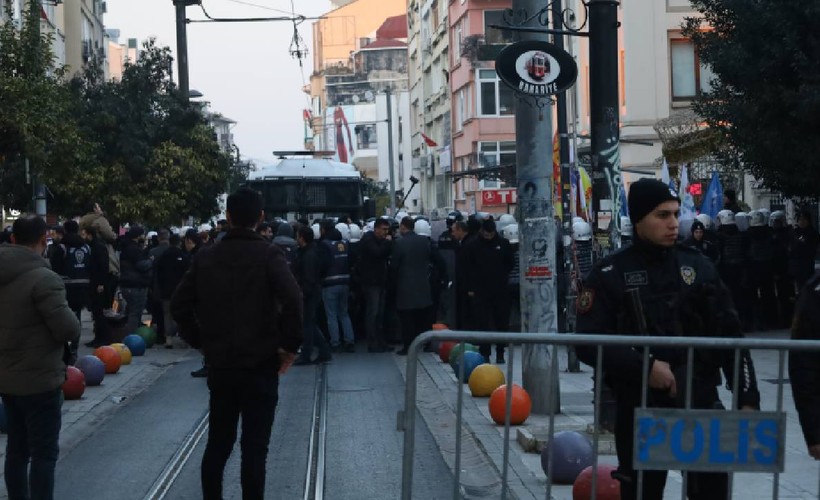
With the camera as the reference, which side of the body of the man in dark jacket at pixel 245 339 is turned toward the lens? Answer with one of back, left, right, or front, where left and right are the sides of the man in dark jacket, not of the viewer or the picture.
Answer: back

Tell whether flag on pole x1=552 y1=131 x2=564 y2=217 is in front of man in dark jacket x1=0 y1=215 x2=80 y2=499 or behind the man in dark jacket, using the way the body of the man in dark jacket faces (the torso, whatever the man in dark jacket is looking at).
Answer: in front

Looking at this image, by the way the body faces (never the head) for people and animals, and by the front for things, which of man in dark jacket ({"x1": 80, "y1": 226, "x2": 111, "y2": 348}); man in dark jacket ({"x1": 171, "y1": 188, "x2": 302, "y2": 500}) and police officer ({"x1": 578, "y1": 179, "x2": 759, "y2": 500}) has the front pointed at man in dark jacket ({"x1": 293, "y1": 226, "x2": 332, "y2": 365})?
man in dark jacket ({"x1": 171, "y1": 188, "x2": 302, "y2": 500})

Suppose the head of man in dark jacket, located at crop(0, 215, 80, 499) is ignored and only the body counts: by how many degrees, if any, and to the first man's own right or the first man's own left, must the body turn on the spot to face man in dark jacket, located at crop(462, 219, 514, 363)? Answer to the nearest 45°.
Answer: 0° — they already face them

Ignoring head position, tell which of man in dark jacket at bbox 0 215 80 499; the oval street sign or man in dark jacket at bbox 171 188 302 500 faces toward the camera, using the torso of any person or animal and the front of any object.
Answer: the oval street sign

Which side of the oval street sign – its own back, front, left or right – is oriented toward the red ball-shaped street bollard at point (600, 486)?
front

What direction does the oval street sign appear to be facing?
toward the camera

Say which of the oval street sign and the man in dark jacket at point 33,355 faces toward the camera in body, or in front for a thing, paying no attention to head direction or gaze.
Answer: the oval street sign

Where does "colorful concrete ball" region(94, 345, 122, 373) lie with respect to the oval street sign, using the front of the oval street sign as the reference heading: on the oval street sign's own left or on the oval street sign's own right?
on the oval street sign's own right

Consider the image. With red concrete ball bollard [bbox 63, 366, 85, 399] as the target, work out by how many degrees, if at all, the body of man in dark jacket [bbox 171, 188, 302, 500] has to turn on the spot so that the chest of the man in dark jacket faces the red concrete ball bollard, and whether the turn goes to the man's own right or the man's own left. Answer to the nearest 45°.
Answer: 0° — they already face it

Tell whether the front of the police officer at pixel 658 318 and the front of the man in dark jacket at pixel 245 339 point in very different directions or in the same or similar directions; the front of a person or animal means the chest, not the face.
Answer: very different directions

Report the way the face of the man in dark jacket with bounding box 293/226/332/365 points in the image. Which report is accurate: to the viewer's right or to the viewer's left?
to the viewer's left
